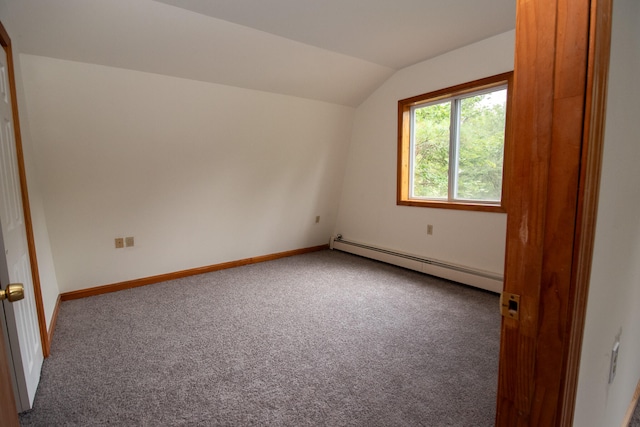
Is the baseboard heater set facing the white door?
yes

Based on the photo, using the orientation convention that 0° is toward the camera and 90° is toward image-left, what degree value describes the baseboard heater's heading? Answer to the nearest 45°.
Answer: approximately 45°
